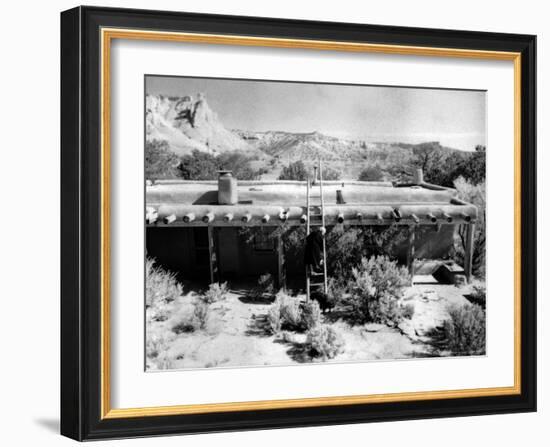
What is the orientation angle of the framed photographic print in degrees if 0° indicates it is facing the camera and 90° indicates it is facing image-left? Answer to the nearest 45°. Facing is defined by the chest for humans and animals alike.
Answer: approximately 315°
